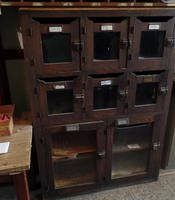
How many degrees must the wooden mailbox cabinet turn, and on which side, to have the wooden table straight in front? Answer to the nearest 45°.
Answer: approximately 45° to its right

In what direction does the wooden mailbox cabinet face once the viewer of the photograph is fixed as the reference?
facing the viewer
